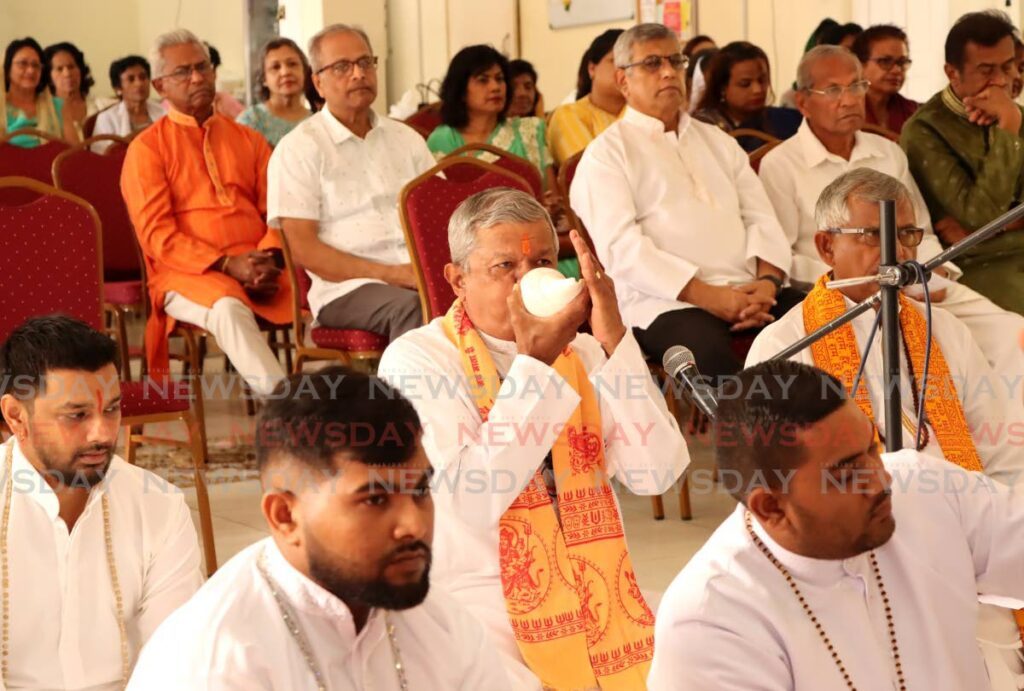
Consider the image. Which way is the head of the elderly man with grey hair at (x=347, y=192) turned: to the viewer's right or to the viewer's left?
to the viewer's right

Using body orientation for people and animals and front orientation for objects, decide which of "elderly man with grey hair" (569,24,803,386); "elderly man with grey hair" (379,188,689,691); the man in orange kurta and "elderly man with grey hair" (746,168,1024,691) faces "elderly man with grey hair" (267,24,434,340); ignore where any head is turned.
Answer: the man in orange kurta

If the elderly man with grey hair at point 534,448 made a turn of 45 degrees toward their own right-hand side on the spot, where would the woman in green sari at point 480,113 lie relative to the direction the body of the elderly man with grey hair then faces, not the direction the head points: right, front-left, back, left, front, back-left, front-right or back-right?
back

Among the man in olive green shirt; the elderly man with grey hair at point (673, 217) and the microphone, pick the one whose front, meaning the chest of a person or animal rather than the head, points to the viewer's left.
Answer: the microphone

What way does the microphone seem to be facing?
to the viewer's left

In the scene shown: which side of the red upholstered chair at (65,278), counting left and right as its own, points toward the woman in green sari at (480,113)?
left

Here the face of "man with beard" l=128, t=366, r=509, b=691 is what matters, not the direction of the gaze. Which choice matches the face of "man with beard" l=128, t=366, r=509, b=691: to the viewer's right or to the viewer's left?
to the viewer's right

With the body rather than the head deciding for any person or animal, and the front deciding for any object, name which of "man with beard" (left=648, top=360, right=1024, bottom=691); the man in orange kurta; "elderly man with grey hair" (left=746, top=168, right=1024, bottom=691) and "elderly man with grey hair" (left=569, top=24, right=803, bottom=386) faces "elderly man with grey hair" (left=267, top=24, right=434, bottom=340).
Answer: the man in orange kurta
